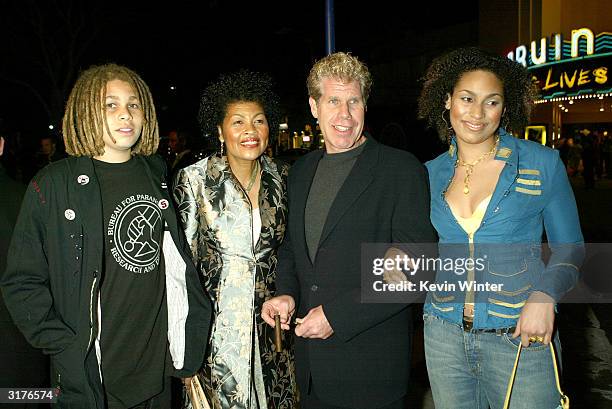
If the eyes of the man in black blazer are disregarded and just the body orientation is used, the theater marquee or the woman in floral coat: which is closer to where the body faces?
the woman in floral coat

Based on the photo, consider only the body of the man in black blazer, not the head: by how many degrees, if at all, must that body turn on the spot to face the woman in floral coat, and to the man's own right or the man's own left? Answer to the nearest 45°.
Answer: approximately 90° to the man's own right

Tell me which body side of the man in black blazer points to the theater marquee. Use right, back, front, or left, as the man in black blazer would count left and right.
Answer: back

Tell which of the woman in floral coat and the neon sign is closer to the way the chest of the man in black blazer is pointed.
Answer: the woman in floral coat

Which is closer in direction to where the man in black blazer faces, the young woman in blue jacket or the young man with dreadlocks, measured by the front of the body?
the young man with dreadlocks

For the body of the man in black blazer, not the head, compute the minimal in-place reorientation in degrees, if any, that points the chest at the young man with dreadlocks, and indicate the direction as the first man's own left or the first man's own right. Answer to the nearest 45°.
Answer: approximately 45° to the first man's own right

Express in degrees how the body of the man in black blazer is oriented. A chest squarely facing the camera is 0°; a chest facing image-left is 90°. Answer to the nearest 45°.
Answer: approximately 45°
